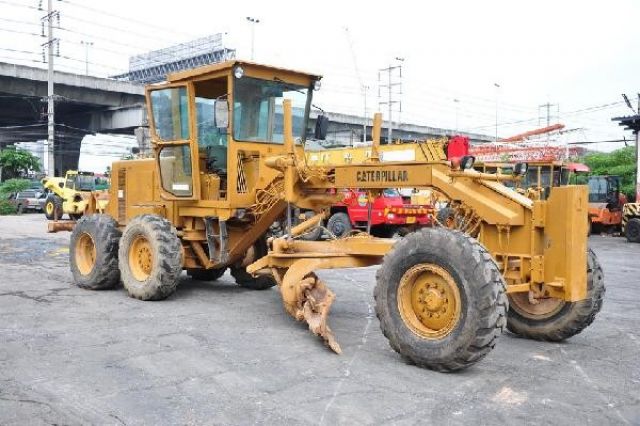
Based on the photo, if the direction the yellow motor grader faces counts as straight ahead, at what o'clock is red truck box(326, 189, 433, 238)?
The red truck is roughly at 8 o'clock from the yellow motor grader.

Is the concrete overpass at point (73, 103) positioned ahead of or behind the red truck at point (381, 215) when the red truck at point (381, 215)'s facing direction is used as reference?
behind

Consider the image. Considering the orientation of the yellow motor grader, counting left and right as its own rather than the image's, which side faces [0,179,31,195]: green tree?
back

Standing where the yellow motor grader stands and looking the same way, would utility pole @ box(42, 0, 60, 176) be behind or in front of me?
behind

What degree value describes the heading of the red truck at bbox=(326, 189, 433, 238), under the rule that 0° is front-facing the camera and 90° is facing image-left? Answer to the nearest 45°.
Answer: approximately 315°
